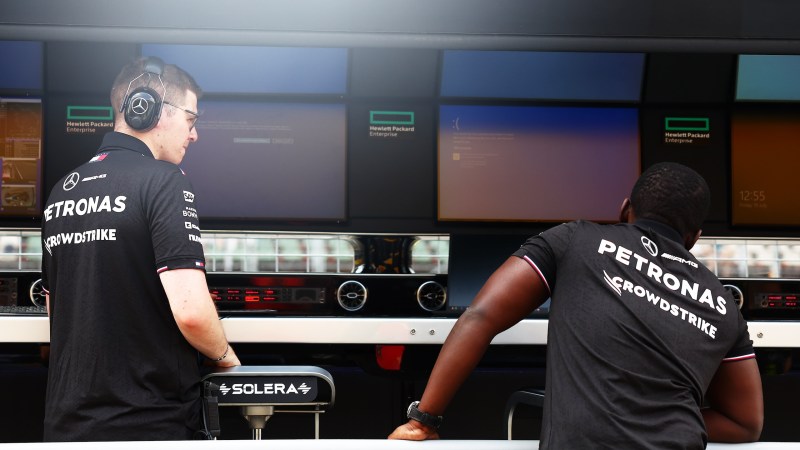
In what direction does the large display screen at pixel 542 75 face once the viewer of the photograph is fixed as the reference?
facing the viewer

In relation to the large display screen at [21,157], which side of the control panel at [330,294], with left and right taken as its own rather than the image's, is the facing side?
right

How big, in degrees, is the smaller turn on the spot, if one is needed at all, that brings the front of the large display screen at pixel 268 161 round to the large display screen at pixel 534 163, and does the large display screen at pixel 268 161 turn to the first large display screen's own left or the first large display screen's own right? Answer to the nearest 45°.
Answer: approximately 90° to the first large display screen's own left

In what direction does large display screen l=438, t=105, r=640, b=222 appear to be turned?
toward the camera

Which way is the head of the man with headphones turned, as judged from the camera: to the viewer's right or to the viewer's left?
to the viewer's right

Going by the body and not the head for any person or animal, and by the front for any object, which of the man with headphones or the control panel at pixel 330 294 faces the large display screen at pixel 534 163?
the man with headphones

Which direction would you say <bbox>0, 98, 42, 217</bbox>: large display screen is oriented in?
toward the camera

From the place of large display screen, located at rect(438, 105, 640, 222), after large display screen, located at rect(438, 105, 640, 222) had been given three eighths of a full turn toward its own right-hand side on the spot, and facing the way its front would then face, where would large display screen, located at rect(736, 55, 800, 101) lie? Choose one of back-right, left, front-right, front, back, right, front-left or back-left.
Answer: back-right

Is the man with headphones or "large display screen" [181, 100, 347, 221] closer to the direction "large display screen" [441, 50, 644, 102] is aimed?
the man with headphones

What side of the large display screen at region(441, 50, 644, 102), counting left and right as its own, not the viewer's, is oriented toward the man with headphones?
front
